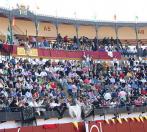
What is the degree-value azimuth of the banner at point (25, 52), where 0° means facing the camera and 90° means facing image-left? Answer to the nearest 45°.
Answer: approximately 0°

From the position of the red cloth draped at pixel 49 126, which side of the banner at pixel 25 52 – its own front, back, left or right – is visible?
front
